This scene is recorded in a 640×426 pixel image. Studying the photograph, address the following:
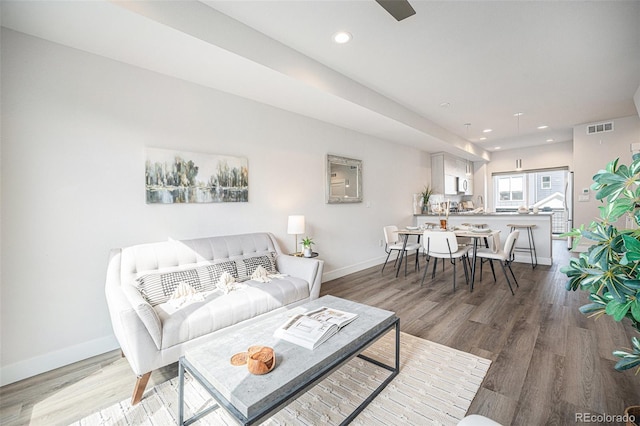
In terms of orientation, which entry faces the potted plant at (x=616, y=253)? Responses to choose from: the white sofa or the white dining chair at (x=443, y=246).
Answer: the white sofa

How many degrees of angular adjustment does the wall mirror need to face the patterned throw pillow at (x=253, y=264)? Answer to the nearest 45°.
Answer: approximately 90° to its right

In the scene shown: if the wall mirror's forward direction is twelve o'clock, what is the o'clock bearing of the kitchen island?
The kitchen island is roughly at 10 o'clock from the wall mirror.

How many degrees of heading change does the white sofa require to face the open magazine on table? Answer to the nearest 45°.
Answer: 0° — it already faces it

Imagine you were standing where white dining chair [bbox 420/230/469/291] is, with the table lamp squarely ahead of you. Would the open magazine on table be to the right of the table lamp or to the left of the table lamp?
left

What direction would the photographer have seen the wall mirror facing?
facing the viewer and to the right of the viewer

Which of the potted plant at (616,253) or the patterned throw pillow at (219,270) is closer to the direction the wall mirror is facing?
the potted plant

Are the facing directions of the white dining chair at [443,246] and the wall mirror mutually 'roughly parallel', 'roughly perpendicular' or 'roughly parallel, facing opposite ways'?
roughly perpendicular

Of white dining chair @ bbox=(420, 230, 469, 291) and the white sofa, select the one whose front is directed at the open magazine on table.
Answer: the white sofa
